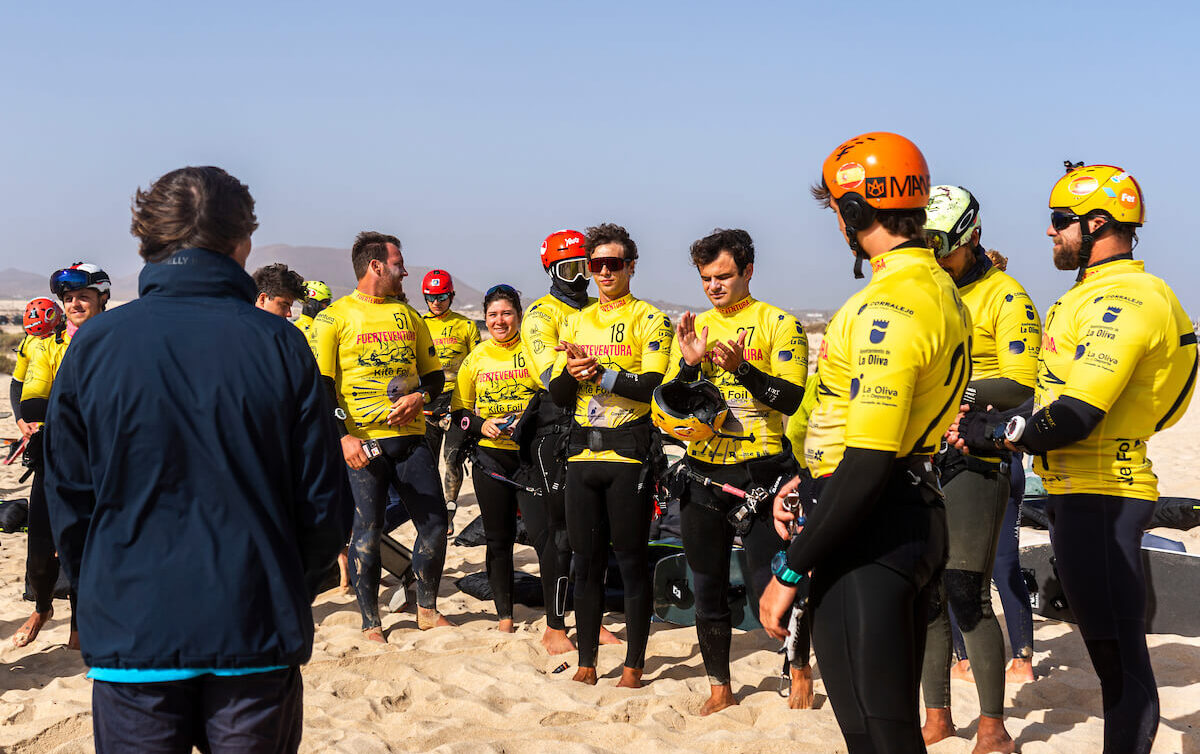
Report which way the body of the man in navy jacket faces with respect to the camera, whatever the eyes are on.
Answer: away from the camera
